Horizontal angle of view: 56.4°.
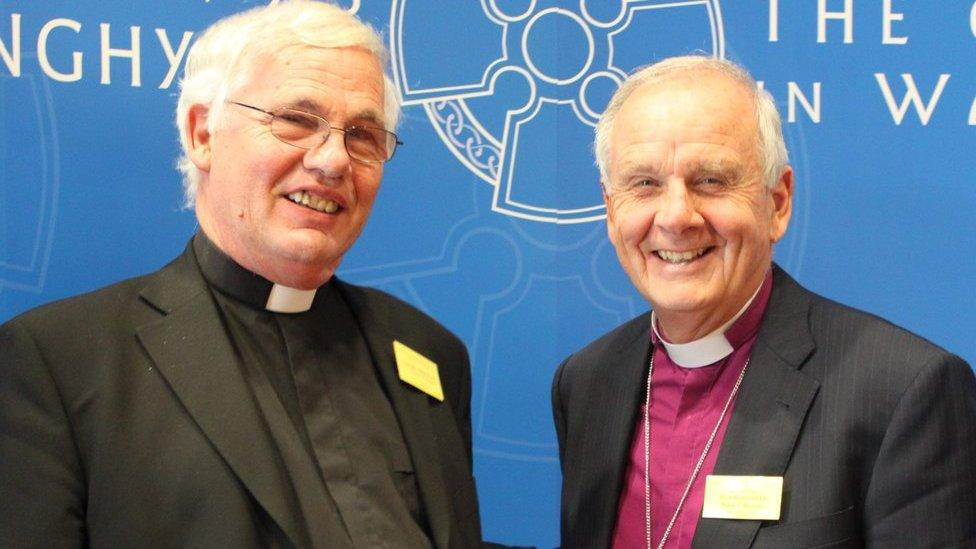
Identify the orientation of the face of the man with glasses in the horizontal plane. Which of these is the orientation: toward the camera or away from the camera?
toward the camera

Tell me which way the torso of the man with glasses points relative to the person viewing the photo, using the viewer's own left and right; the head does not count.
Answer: facing the viewer and to the right of the viewer

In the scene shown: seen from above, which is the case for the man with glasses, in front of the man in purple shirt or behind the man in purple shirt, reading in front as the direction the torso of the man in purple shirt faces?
in front

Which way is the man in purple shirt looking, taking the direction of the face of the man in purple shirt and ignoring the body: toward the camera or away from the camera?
toward the camera

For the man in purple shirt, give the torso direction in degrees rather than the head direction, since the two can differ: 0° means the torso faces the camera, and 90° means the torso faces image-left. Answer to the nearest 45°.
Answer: approximately 45°

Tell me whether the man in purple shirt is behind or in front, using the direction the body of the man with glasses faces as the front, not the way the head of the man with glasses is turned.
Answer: in front

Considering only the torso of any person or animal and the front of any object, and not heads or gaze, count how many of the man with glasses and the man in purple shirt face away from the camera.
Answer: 0
